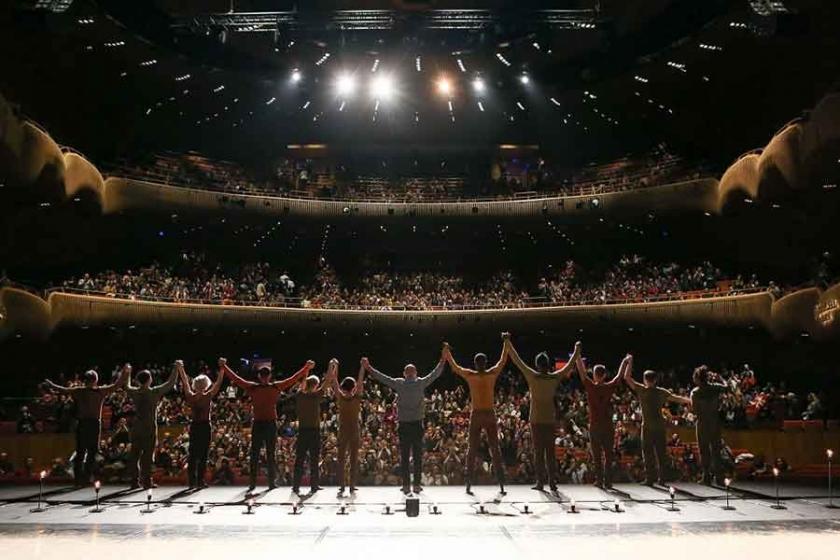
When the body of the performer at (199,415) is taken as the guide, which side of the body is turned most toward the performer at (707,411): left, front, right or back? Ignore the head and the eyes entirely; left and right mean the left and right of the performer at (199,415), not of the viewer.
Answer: right

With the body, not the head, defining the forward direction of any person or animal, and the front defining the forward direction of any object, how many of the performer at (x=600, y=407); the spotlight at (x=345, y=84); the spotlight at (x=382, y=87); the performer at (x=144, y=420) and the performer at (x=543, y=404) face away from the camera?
3

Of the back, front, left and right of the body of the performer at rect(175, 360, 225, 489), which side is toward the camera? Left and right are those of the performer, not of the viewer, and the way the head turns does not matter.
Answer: back

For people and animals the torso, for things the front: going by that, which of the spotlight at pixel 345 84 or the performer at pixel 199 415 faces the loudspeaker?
the spotlight

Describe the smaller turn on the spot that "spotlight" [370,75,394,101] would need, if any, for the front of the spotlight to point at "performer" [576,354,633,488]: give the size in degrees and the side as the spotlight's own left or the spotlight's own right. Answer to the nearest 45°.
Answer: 0° — it already faces them

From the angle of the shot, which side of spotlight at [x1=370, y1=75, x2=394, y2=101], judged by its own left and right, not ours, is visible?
front

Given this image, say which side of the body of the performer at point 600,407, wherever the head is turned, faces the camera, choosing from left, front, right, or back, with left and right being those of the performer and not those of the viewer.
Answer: back

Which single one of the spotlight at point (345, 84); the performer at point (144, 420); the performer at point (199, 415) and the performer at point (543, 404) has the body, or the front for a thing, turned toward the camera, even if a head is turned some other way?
the spotlight

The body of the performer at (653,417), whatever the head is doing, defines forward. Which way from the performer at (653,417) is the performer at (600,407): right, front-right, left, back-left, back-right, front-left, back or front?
back-left

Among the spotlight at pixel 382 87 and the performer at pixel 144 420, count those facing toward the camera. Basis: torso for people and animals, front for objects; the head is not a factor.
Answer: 1

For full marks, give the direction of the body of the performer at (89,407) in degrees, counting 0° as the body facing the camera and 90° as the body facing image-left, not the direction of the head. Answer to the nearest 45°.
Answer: approximately 180°

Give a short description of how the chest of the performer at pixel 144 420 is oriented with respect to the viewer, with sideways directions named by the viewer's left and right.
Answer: facing away from the viewer

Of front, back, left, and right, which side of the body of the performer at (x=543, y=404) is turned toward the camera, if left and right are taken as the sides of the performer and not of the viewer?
back

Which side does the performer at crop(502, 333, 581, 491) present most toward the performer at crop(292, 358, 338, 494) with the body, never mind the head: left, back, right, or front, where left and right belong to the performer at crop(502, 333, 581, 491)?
left

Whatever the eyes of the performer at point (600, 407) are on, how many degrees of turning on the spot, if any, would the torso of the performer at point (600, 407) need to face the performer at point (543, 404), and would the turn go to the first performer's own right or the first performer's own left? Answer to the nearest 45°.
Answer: approximately 135° to the first performer's own left

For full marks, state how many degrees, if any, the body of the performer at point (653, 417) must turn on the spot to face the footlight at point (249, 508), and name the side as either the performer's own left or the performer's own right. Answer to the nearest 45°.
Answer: approximately 135° to the performer's own left

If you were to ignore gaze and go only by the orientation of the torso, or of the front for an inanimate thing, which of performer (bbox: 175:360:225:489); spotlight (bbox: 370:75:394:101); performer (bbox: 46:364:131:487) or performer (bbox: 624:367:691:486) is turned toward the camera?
the spotlight

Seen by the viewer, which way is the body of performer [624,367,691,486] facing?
away from the camera

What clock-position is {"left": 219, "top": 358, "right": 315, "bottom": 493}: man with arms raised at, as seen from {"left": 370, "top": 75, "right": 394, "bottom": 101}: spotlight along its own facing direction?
The man with arms raised is roughly at 12 o'clock from the spotlight.

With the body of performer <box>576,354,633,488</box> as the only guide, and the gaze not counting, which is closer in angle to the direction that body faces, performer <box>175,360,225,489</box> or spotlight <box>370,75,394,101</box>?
the spotlight
